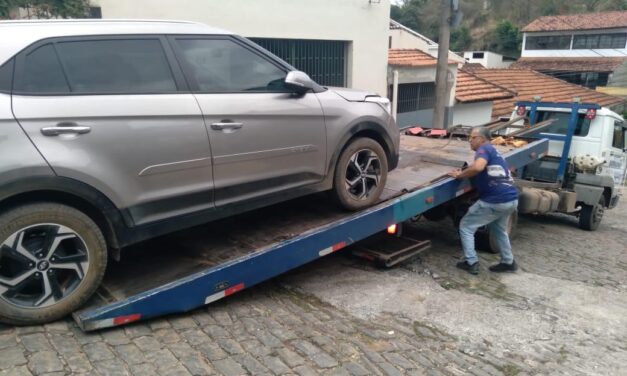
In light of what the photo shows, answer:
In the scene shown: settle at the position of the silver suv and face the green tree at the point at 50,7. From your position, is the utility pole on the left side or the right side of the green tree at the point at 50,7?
right

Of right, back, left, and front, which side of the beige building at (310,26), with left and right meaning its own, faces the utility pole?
left

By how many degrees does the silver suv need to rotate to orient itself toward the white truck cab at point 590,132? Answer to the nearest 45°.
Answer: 0° — it already faces it

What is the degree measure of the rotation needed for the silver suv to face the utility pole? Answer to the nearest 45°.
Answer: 0° — it already faces it

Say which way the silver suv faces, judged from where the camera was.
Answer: facing away from the viewer and to the right of the viewer

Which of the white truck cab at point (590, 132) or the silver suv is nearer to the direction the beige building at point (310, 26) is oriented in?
the silver suv

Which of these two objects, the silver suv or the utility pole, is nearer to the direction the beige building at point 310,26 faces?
the silver suv

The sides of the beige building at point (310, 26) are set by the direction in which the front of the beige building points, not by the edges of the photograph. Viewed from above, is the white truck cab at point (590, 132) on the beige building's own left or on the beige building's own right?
on the beige building's own left

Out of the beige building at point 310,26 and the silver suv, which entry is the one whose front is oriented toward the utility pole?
the silver suv

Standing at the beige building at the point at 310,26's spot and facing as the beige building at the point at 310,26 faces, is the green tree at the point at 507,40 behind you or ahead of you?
behind

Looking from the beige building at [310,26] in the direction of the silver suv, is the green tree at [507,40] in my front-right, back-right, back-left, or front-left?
back-left

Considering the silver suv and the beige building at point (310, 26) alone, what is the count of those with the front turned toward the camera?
1
